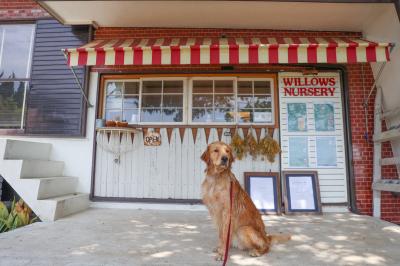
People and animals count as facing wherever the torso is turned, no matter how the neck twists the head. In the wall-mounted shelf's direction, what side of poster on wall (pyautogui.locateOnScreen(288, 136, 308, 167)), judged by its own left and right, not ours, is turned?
right

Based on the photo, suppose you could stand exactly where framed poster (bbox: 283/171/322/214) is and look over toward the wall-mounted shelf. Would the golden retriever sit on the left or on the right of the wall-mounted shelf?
left

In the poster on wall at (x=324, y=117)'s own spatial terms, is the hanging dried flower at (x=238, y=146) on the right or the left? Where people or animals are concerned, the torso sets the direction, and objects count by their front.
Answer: on its right

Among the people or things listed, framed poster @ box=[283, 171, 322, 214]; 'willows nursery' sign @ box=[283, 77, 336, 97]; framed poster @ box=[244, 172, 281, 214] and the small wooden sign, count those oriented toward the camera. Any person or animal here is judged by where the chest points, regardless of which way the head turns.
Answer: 4

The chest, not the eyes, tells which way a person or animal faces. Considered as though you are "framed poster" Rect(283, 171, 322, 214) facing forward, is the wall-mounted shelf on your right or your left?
on your right

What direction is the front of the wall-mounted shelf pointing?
toward the camera

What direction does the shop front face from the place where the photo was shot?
facing the viewer

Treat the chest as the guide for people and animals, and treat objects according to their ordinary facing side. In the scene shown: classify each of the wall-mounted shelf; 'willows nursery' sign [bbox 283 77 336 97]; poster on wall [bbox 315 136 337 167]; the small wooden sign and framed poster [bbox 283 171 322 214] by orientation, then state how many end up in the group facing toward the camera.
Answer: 5

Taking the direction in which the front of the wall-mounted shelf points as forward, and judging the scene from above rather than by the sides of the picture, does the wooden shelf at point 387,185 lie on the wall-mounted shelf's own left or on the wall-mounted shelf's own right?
on the wall-mounted shelf's own left

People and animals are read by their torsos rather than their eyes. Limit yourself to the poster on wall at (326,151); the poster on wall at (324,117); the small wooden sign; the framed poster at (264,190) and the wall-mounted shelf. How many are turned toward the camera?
5

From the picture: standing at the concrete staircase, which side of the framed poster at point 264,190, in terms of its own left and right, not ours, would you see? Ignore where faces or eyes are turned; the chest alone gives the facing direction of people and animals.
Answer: right

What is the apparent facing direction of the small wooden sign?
toward the camera
